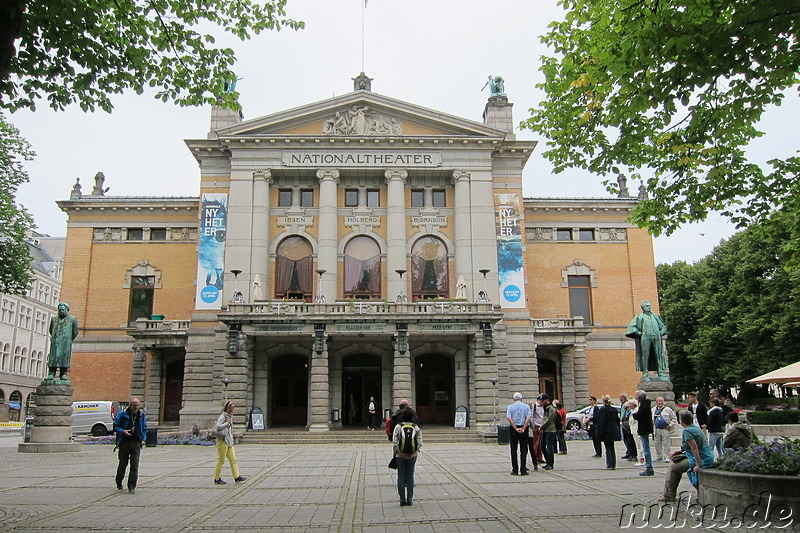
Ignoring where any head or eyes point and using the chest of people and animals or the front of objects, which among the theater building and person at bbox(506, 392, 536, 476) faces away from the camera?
the person

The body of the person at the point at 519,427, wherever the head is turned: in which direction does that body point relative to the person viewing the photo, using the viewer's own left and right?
facing away from the viewer

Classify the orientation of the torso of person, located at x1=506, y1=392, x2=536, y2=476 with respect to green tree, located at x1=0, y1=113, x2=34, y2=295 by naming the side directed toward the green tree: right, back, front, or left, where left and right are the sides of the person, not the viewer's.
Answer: left

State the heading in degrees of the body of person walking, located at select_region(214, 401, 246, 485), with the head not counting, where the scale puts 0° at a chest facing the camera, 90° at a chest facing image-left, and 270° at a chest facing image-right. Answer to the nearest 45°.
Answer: approximately 270°

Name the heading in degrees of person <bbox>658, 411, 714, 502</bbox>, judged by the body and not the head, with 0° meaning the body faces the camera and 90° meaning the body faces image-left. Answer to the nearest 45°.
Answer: approximately 90°
